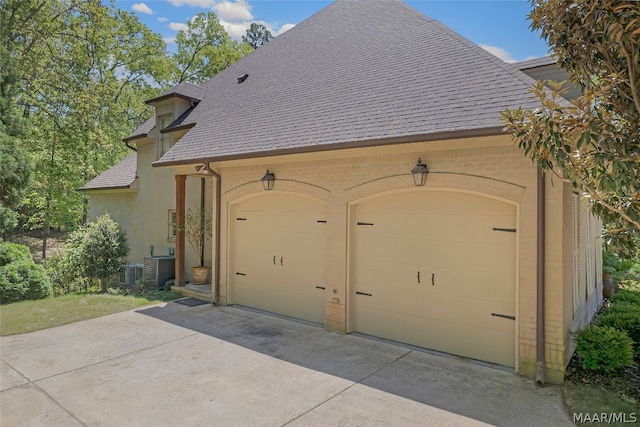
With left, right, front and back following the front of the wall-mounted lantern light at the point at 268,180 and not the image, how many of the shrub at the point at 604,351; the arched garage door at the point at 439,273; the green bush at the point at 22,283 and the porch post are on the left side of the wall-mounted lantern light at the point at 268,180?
2

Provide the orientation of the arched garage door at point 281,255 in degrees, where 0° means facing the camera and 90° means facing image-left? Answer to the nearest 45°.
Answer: approximately 45°

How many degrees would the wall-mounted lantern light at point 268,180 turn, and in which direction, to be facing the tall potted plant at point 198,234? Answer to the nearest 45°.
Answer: approximately 90° to its right

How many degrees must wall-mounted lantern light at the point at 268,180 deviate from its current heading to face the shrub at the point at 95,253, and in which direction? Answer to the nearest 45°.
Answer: approximately 90° to its right

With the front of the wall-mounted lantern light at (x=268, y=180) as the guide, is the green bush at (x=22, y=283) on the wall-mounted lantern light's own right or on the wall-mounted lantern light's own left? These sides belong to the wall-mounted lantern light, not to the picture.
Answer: on the wall-mounted lantern light's own right

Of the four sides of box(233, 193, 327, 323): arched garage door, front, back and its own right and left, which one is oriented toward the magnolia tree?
left

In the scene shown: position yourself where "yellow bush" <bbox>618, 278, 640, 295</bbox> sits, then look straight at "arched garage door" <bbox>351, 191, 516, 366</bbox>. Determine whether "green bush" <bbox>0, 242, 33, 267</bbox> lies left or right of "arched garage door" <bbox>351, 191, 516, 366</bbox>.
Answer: right

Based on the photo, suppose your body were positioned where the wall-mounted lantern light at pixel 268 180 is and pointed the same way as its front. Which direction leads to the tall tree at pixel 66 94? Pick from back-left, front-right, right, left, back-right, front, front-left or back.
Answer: right

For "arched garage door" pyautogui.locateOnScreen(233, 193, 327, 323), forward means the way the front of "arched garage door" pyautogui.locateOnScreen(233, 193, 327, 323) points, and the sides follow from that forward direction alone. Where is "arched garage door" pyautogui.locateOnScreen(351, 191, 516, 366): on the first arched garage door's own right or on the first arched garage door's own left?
on the first arched garage door's own left

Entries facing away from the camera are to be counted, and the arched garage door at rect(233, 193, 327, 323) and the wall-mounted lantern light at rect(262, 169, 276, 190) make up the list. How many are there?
0

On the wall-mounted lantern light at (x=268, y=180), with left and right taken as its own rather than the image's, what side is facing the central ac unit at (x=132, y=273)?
right

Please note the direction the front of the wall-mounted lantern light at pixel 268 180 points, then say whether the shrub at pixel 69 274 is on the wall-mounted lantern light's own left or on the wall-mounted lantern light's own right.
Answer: on the wall-mounted lantern light's own right

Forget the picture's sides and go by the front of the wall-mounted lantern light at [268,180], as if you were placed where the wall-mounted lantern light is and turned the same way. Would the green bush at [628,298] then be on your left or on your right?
on your left
